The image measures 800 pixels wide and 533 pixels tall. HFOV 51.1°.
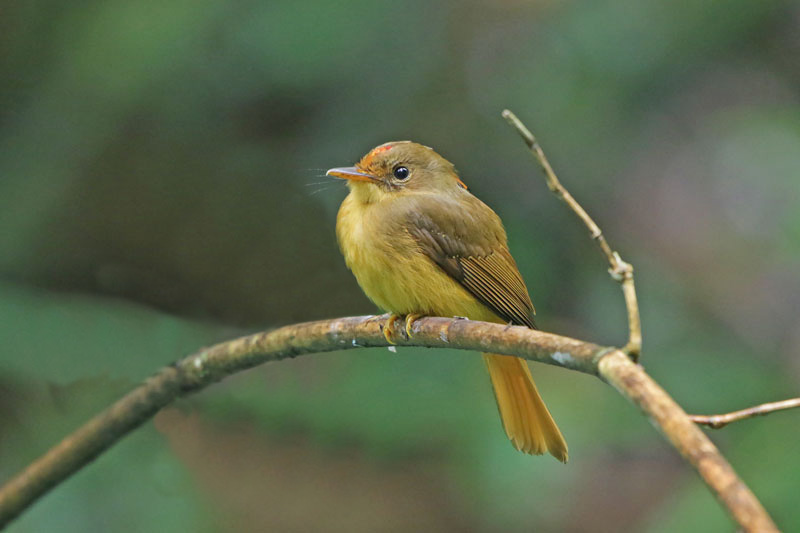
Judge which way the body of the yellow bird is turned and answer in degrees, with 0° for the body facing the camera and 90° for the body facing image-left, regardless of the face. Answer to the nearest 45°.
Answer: approximately 90°

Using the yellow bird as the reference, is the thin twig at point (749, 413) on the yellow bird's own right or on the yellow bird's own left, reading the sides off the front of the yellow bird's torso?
on the yellow bird's own left
